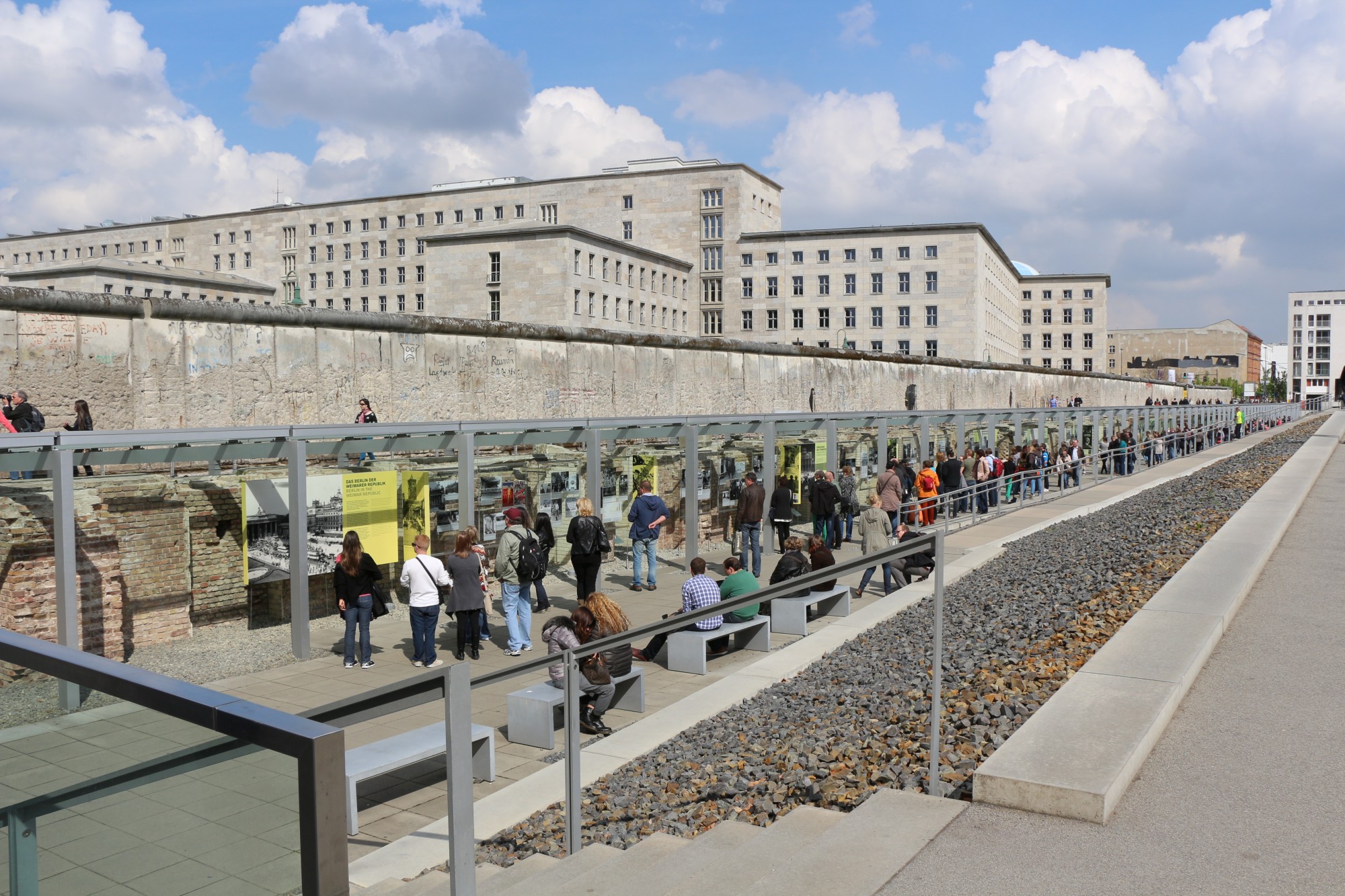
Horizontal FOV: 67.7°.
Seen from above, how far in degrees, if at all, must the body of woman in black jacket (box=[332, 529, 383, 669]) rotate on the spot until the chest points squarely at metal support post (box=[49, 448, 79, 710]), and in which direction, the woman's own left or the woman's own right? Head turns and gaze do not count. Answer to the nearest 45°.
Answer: approximately 90° to the woman's own left

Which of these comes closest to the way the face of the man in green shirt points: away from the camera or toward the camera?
away from the camera

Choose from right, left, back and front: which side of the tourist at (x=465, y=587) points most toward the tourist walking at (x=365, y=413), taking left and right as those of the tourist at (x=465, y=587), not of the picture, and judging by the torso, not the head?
front

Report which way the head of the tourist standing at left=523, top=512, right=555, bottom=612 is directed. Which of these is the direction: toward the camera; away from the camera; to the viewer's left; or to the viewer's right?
away from the camera

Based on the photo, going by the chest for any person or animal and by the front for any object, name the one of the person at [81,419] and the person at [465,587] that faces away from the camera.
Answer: the person at [465,587]

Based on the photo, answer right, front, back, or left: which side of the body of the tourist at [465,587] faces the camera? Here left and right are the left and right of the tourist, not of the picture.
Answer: back

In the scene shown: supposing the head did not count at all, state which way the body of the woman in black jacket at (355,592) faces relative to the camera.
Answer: away from the camera

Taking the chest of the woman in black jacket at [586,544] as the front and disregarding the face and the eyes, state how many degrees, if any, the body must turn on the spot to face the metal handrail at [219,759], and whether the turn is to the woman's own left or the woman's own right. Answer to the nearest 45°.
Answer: approximately 180°

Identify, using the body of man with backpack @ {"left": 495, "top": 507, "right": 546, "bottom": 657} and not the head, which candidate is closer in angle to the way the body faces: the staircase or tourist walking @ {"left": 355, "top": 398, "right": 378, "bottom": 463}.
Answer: the tourist walking

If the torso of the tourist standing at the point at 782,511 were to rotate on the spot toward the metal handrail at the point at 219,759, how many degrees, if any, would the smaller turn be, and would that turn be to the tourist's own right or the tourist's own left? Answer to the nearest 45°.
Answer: approximately 180°

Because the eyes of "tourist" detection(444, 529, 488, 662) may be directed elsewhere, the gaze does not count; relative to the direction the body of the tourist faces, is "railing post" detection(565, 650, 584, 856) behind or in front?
behind

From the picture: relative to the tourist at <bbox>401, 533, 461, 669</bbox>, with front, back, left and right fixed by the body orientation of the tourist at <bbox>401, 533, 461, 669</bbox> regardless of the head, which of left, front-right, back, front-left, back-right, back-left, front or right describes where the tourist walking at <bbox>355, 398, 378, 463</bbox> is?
front

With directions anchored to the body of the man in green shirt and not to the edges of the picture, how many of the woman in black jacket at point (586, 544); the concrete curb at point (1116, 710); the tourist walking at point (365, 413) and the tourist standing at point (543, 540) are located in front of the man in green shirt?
3

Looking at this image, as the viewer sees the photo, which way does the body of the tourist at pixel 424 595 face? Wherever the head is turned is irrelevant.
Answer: away from the camera

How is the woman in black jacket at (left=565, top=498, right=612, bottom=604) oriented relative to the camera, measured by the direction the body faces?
away from the camera

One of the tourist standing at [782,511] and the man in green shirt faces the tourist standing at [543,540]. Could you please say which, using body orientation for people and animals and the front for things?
the man in green shirt

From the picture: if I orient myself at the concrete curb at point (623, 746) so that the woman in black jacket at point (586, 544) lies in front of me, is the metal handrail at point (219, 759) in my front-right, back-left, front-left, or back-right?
back-left
